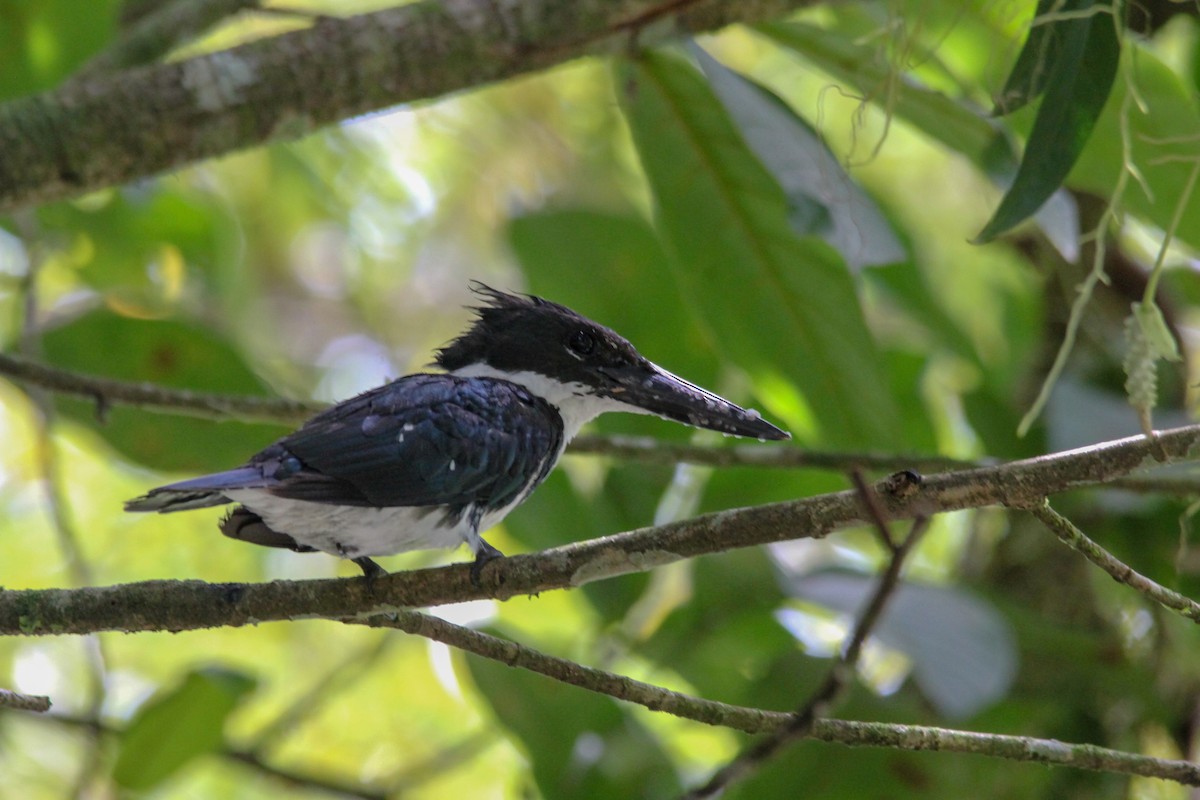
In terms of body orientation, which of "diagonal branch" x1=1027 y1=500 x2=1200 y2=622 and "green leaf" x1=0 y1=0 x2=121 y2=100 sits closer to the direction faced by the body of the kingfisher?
the diagonal branch

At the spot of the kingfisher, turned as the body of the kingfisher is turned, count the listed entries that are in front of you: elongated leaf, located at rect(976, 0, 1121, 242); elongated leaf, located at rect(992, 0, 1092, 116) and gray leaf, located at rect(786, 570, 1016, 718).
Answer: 3

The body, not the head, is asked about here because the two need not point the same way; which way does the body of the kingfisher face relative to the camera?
to the viewer's right

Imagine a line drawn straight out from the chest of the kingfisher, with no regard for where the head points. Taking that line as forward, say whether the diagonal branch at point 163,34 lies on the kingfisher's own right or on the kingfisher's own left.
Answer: on the kingfisher's own left

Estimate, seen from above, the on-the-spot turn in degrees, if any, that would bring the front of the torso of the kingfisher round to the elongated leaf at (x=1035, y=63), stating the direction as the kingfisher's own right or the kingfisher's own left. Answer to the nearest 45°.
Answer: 0° — it already faces it

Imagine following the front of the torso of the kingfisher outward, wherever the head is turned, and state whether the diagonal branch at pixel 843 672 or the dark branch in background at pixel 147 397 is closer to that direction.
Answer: the diagonal branch
